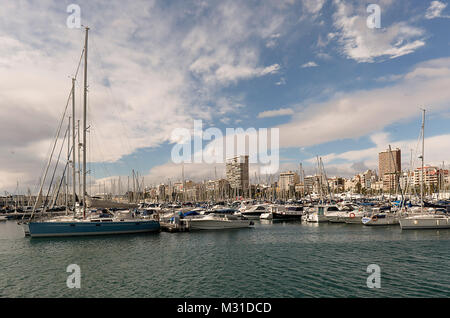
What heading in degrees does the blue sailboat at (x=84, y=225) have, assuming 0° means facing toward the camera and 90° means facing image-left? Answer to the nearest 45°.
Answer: approximately 90°
